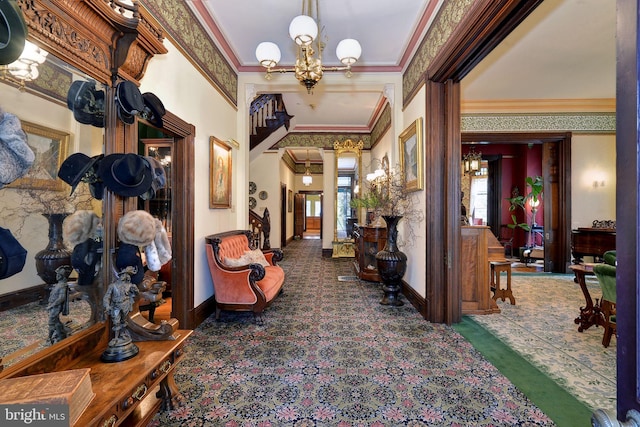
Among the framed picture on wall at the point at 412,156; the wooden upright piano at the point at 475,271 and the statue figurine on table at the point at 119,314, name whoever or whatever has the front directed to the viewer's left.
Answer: the framed picture on wall

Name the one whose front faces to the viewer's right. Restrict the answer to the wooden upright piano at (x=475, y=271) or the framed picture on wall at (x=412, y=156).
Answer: the wooden upright piano

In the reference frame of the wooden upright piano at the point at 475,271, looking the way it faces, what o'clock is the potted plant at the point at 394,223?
The potted plant is roughly at 6 o'clock from the wooden upright piano.

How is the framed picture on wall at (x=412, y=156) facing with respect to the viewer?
to the viewer's left

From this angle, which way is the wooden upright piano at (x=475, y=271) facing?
to the viewer's right

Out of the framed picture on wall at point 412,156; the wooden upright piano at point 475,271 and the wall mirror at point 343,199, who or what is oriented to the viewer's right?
the wooden upright piano

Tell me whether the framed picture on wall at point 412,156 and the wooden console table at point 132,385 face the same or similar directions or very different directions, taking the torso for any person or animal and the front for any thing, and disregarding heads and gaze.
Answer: very different directions
